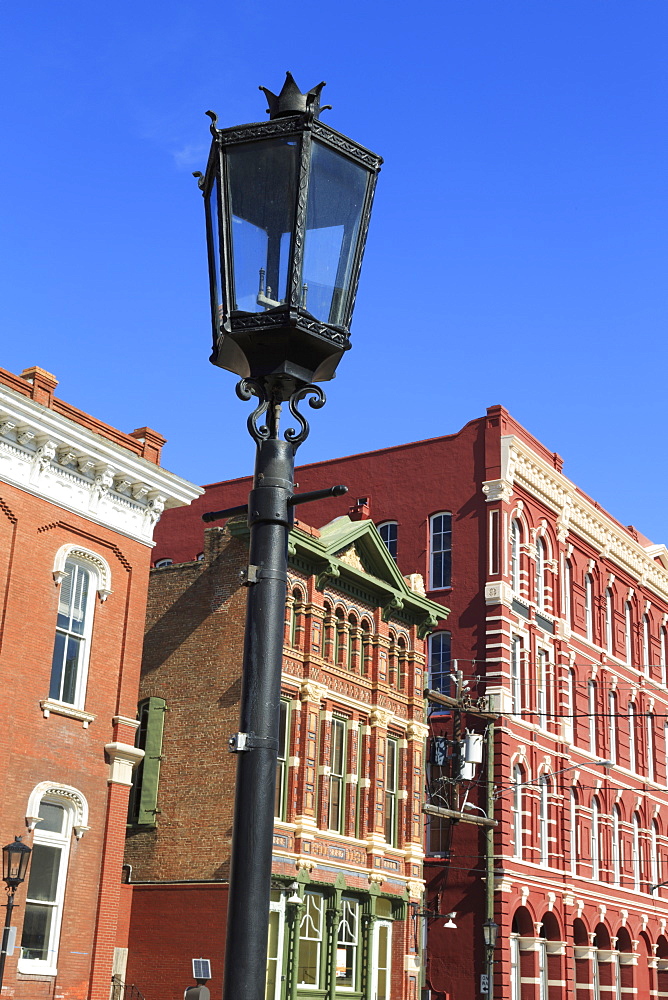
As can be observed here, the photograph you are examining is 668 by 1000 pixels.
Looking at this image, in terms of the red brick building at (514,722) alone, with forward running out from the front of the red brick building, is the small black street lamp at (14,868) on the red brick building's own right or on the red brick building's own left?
on the red brick building's own right

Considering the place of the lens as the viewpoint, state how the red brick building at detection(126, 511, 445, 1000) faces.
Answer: facing the viewer and to the right of the viewer

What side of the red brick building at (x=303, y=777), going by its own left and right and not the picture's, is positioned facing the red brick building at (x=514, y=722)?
left

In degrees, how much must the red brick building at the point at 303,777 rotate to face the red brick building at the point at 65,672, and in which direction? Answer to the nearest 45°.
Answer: approximately 90° to its right

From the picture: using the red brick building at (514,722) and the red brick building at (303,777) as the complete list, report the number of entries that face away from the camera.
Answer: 0

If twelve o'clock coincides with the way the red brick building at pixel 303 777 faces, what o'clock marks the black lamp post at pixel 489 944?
The black lamp post is roughly at 9 o'clock from the red brick building.

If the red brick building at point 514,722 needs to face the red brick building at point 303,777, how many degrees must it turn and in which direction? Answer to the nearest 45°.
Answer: approximately 90° to its right

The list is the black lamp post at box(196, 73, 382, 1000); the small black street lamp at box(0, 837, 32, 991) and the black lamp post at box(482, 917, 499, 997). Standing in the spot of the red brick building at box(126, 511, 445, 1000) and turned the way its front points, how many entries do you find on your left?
1

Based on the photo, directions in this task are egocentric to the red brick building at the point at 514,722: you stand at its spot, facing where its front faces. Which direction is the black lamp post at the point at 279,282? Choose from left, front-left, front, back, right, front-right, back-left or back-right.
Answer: front-right

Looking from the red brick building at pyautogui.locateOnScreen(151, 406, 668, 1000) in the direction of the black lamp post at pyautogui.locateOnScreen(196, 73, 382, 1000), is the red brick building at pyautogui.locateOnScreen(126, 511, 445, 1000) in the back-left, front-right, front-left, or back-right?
front-right

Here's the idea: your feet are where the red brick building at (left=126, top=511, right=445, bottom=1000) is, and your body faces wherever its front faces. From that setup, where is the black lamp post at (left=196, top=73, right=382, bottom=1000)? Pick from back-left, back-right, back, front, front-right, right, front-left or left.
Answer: front-right
